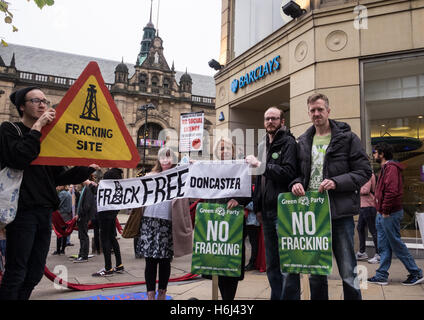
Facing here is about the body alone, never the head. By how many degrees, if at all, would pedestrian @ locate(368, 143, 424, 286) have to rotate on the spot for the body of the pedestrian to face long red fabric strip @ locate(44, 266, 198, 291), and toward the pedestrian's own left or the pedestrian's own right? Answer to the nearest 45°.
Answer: approximately 45° to the pedestrian's own left

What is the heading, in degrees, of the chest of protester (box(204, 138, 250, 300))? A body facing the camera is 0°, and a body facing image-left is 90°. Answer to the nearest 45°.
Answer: approximately 0°

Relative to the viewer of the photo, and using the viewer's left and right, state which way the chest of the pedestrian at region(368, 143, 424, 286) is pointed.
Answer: facing to the left of the viewer

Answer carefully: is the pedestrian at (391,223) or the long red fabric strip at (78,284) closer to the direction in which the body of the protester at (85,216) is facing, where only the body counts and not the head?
the long red fabric strip

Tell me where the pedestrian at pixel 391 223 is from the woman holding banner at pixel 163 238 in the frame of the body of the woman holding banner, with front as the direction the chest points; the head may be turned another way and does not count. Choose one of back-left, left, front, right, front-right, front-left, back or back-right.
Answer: left

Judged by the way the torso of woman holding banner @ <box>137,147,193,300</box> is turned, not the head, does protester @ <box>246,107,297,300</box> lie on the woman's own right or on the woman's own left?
on the woman's own left

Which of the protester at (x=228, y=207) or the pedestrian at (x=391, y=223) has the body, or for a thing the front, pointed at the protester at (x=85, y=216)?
the pedestrian at (x=391, y=223)
